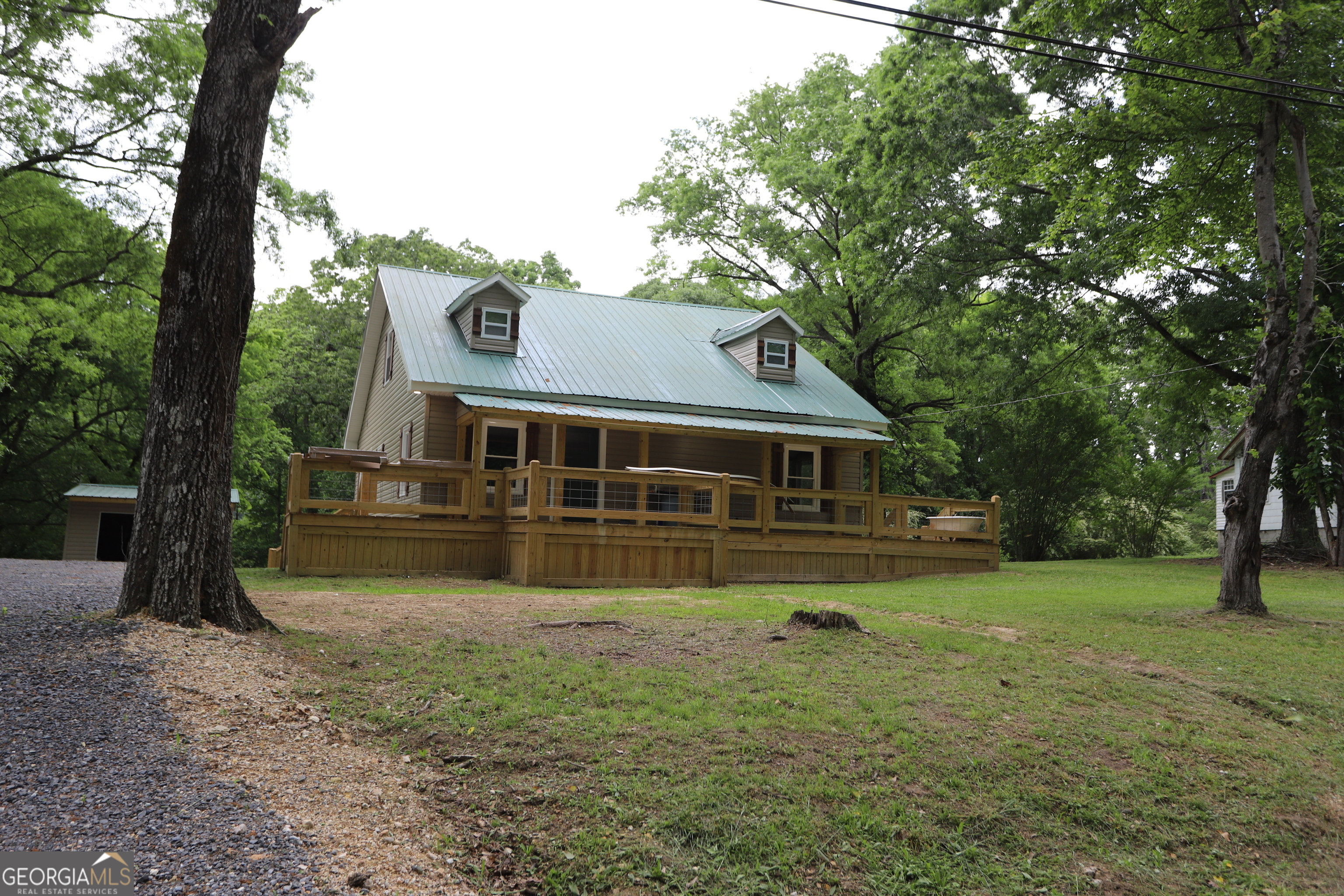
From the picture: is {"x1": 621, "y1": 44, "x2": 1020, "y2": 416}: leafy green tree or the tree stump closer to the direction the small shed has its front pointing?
the tree stump

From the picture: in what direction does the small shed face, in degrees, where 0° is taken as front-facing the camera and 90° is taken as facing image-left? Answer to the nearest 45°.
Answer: approximately 0°

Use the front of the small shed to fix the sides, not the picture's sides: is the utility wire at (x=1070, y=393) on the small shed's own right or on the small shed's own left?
on the small shed's own left

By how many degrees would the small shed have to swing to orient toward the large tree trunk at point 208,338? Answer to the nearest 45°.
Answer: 0° — it already faces it

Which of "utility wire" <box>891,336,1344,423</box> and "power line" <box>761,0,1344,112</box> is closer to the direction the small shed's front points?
the power line

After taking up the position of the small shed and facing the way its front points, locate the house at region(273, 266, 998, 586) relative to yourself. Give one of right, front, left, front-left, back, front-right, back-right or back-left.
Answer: front-left

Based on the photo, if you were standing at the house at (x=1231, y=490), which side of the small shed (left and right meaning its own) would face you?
left

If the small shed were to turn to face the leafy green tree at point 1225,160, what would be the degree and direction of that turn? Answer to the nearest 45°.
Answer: approximately 45° to its left

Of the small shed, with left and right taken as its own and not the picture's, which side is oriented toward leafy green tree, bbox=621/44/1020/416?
left
